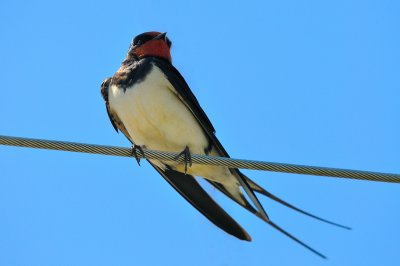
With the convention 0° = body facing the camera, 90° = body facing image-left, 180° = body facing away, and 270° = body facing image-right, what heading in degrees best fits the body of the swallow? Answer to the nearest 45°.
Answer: approximately 45°
